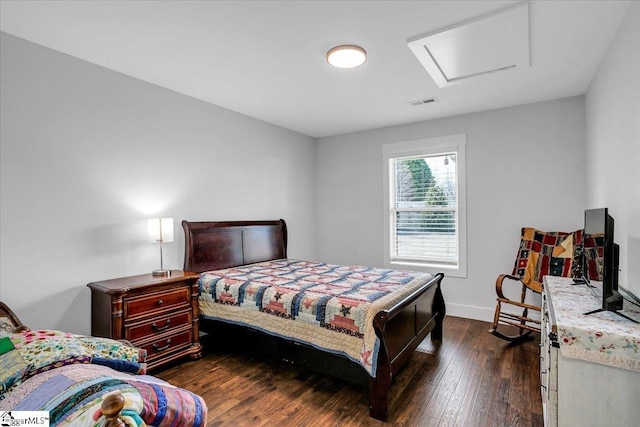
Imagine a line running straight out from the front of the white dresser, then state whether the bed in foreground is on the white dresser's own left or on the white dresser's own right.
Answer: on the white dresser's own left

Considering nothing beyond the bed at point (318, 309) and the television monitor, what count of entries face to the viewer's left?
1

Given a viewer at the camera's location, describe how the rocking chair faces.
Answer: facing the viewer and to the left of the viewer

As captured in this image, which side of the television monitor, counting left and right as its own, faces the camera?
left

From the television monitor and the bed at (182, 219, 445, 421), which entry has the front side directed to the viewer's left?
the television monitor

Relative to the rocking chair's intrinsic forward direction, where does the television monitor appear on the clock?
The television monitor is roughly at 10 o'clock from the rocking chair.

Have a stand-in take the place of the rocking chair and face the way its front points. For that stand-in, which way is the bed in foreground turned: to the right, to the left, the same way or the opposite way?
the opposite way

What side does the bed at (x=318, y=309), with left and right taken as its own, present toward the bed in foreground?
right

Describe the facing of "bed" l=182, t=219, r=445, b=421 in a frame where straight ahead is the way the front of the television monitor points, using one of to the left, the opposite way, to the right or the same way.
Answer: the opposite way

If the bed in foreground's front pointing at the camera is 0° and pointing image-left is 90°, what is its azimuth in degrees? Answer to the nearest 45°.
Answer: approximately 315°

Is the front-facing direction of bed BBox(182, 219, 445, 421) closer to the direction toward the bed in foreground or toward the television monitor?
the television monitor

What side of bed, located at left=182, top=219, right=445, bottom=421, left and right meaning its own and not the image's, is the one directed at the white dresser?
front

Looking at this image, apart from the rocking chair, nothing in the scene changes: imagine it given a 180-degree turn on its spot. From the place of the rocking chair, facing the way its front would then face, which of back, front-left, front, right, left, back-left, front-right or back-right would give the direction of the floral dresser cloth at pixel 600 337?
back-right

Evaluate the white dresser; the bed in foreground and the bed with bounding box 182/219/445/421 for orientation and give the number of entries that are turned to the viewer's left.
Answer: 1

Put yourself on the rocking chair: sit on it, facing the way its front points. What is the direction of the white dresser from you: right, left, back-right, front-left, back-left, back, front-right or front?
front-left

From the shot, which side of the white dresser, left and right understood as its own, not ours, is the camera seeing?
left

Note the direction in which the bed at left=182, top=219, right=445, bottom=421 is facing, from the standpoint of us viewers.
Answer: facing the viewer and to the right of the viewer

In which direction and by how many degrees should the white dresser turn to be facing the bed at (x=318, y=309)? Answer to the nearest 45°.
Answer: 0° — it already faces it
